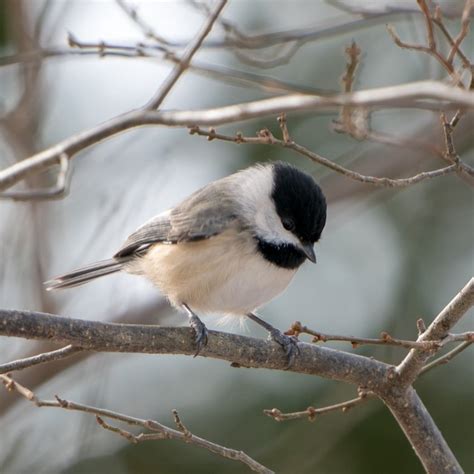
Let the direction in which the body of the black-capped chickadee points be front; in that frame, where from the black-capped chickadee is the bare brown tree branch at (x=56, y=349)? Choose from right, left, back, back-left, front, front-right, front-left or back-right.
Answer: back
